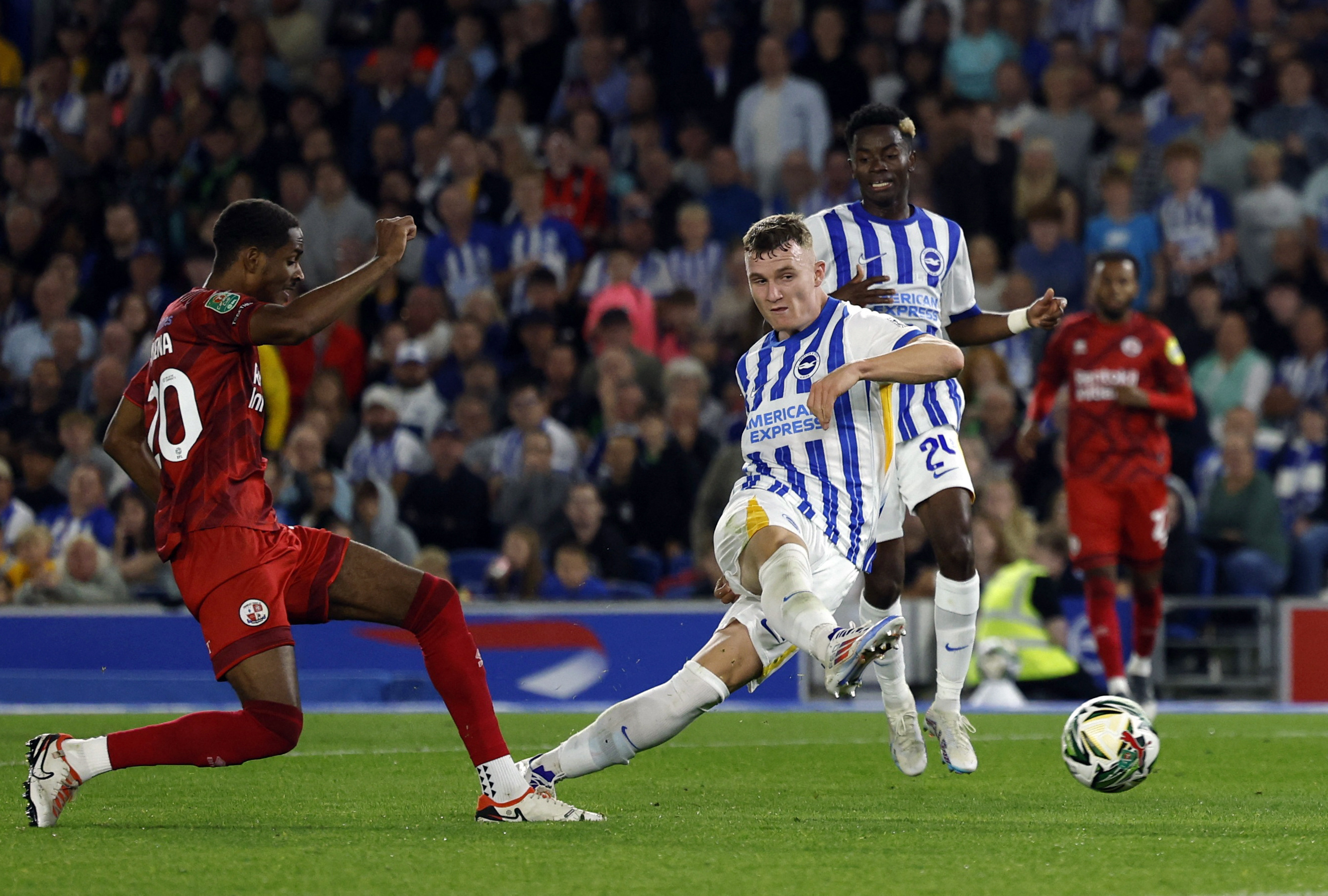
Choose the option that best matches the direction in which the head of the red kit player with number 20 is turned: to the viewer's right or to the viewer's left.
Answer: to the viewer's right

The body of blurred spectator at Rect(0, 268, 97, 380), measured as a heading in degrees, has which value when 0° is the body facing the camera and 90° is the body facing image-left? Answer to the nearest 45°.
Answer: approximately 0°

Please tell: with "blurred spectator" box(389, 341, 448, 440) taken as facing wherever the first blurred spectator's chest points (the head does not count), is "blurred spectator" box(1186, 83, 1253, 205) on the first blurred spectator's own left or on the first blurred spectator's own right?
on the first blurred spectator's own left

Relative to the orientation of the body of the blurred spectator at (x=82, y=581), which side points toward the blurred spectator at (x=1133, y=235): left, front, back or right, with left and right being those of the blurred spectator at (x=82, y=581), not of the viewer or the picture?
left

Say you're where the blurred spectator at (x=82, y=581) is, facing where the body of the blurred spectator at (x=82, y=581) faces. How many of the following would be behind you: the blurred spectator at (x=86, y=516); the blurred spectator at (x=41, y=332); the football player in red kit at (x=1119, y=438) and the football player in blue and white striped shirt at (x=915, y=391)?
2

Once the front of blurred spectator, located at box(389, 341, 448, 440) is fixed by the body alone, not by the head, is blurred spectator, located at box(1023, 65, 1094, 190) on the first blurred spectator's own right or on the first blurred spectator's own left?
on the first blurred spectator's own left

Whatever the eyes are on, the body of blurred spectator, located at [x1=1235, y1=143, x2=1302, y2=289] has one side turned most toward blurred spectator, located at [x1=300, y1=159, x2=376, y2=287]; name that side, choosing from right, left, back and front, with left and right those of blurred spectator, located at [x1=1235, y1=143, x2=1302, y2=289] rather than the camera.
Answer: right
